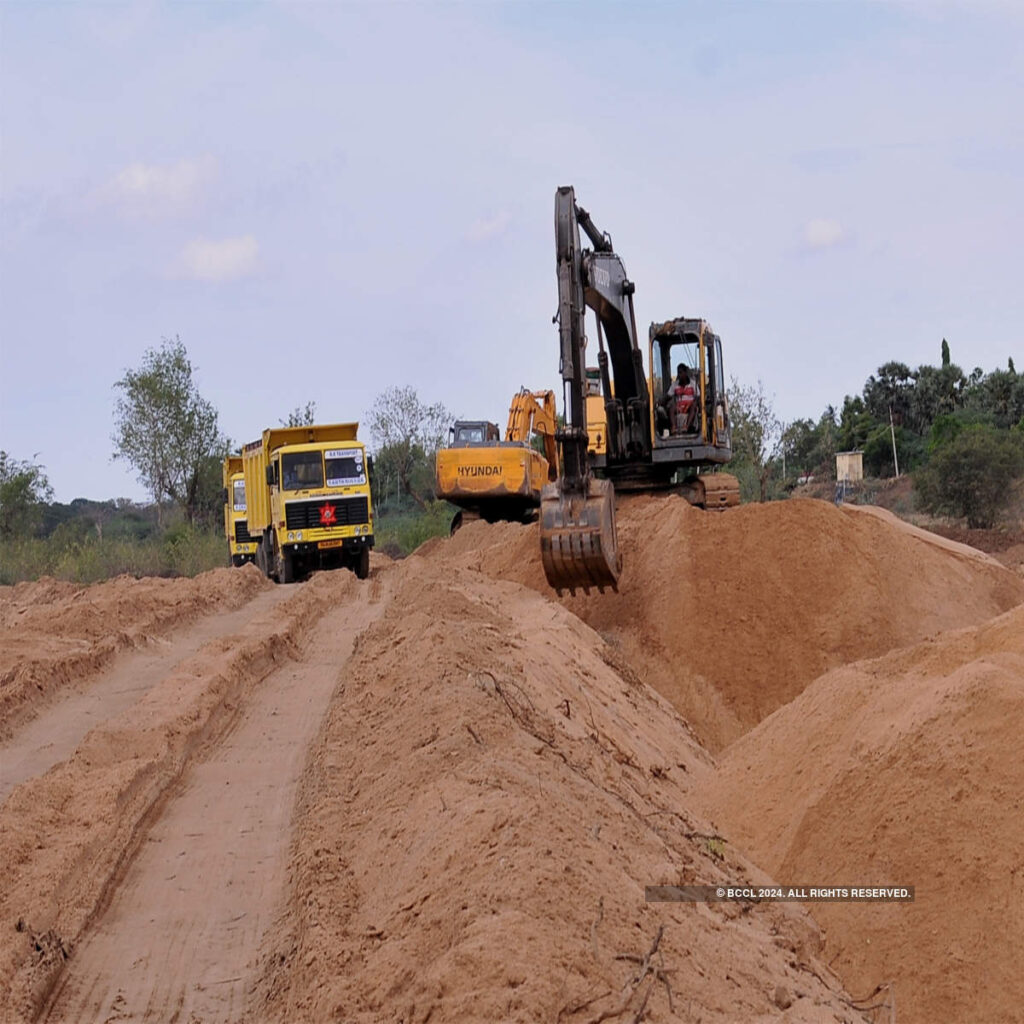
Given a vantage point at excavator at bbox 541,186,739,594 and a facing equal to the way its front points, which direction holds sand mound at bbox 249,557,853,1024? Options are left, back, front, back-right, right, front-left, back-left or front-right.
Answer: front-left

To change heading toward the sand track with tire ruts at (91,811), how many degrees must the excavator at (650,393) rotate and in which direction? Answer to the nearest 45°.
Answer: approximately 45° to its left

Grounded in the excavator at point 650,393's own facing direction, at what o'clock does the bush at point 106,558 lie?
The bush is roughly at 3 o'clock from the excavator.

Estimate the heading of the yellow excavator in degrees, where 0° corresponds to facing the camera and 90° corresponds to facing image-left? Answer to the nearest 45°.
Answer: approximately 225°

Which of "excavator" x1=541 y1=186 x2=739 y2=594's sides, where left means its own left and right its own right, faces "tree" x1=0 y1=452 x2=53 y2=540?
right

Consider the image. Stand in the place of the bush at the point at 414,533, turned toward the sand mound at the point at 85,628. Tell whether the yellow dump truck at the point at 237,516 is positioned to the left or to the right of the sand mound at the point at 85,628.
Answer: right

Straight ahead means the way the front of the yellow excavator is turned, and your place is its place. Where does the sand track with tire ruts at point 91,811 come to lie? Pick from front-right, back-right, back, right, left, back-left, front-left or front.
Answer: back-right

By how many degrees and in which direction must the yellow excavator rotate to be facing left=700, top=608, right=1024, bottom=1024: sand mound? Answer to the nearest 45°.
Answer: approximately 135° to its right

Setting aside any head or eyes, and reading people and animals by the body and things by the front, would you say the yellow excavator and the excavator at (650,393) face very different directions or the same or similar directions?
very different directions

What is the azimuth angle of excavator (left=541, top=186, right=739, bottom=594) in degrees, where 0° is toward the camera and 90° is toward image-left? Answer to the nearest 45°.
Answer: approximately 45°
